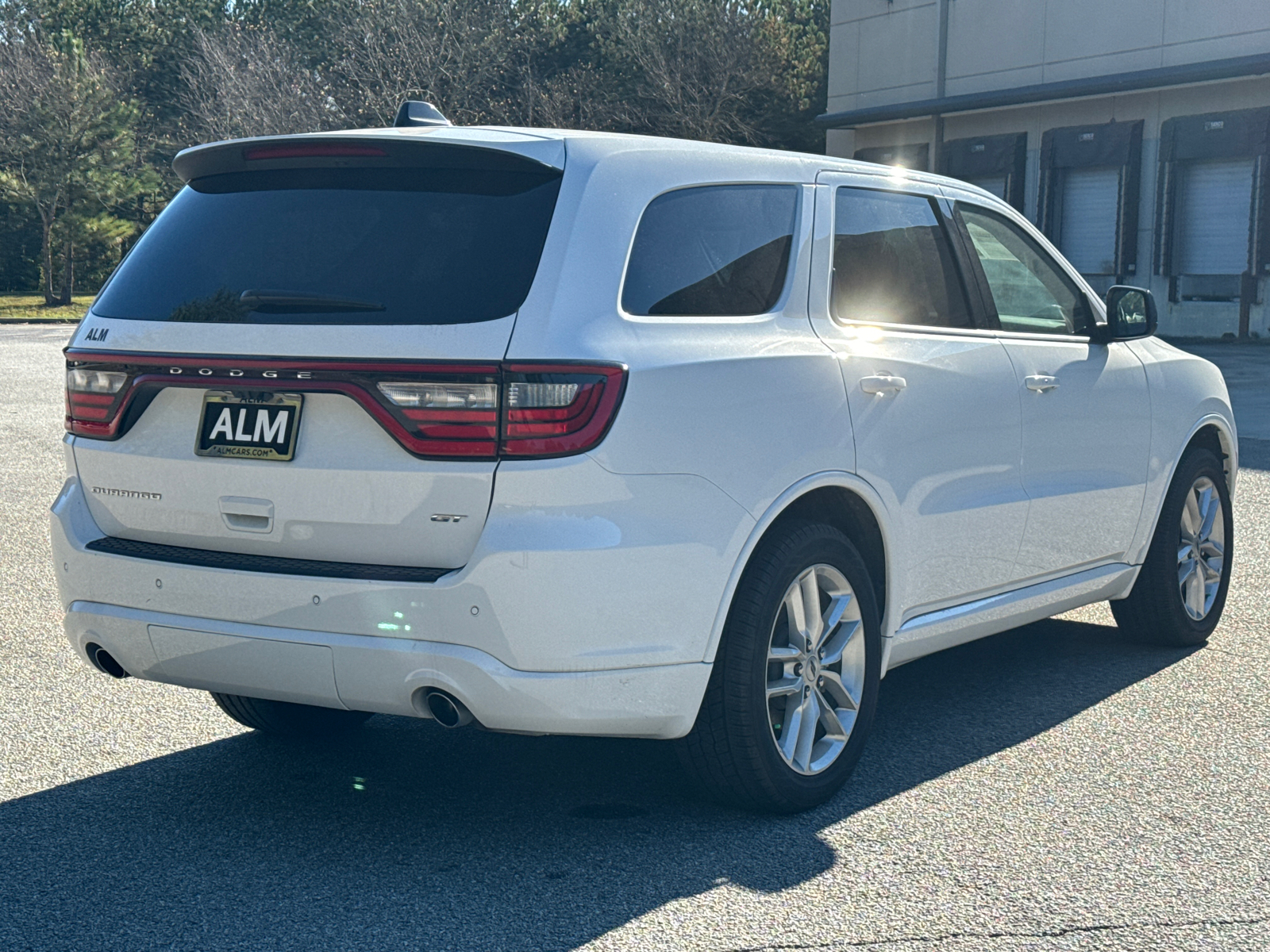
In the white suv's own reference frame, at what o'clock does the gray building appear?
The gray building is roughly at 11 o'clock from the white suv.

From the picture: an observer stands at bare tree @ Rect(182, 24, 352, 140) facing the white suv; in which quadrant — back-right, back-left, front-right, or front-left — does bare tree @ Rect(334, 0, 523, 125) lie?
front-left

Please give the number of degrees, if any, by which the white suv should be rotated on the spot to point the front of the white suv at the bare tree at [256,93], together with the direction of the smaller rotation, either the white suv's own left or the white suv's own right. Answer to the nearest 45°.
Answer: approximately 45° to the white suv's own left

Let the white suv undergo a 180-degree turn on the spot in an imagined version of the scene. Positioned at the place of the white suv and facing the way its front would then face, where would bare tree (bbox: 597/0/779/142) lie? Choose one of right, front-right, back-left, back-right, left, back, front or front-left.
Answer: back-right

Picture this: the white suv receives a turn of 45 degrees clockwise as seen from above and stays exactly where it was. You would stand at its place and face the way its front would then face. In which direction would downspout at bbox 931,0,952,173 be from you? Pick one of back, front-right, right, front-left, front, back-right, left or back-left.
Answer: left

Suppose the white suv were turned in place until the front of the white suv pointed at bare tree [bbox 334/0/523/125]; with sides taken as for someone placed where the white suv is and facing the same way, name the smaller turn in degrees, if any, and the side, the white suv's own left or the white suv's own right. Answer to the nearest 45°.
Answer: approximately 45° to the white suv's own left

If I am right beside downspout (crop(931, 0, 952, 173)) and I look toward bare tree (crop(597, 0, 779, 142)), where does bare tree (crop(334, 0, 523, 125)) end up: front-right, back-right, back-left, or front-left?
front-left

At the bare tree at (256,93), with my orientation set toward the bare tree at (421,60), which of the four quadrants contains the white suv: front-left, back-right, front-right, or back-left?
front-right

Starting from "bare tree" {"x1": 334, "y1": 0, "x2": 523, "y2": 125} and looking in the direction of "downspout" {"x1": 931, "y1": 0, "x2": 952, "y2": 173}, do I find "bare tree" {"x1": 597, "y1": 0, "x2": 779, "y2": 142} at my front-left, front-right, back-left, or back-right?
front-left

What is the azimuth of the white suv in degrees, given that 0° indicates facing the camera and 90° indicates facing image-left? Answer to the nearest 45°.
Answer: approximately 225°
